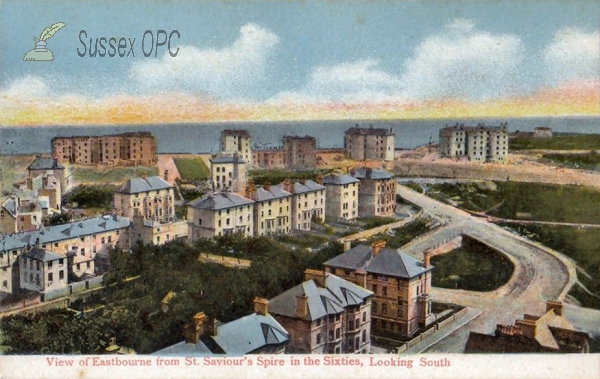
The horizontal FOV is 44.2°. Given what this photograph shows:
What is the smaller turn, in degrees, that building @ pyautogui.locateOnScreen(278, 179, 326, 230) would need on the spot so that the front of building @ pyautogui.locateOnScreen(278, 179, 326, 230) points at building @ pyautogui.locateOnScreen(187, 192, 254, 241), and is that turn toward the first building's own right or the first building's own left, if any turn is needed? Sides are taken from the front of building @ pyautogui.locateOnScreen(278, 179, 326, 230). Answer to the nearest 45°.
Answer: approximately 135° to the first building's own right

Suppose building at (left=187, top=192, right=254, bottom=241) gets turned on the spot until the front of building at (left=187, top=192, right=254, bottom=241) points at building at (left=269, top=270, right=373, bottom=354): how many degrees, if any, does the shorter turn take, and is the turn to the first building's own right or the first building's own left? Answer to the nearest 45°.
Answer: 0° — it already faces it

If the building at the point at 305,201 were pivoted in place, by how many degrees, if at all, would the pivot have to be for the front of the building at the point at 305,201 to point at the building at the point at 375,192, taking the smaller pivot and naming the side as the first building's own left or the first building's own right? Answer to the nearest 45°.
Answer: approximately 45° to the first building's own left

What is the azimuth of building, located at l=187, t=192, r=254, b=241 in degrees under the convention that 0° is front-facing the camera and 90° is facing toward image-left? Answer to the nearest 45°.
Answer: approximately 315°
